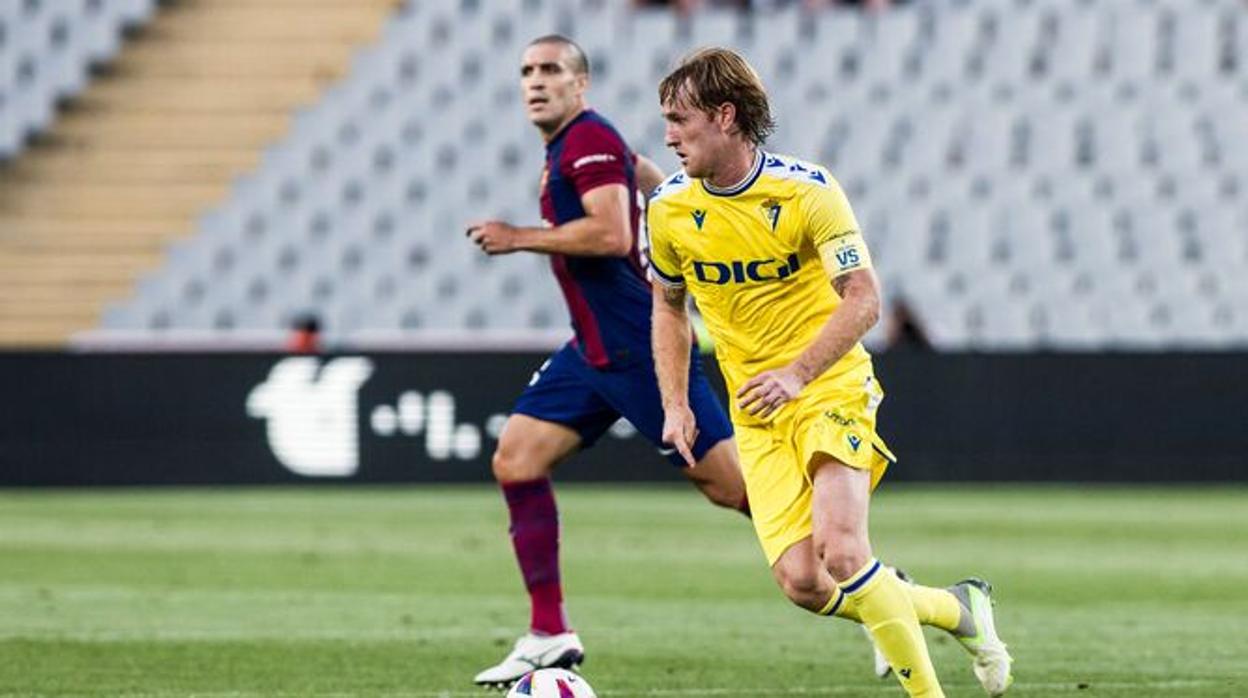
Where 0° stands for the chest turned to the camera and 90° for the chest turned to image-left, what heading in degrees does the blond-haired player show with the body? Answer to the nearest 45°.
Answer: approximately 45°

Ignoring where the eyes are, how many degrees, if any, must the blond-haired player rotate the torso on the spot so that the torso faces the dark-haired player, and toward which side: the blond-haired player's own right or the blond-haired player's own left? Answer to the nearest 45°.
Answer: approximately 90° to the blond-haired player's own right

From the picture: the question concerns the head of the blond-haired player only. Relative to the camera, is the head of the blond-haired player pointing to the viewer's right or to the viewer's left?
to the viewer's left
